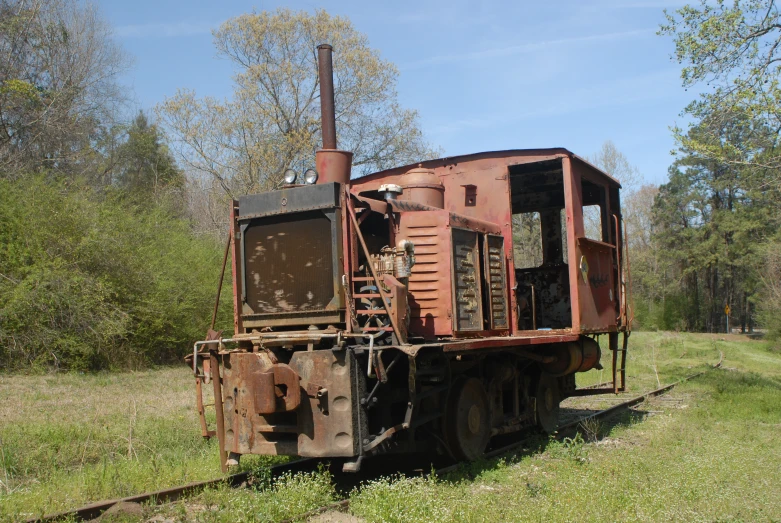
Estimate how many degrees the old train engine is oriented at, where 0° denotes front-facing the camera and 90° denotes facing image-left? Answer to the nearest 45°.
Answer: approximately 45°

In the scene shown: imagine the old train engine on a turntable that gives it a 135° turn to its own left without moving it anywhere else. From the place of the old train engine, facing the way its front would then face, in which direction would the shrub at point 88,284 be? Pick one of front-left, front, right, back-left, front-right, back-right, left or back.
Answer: back-left
